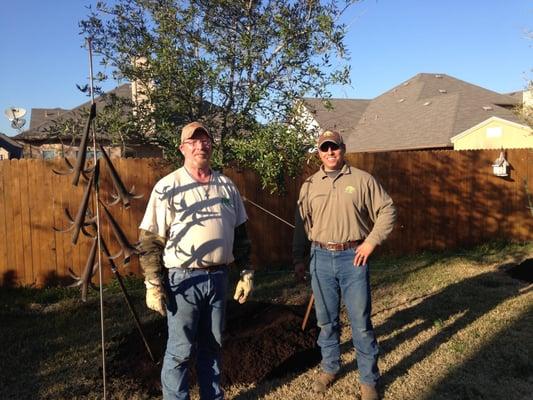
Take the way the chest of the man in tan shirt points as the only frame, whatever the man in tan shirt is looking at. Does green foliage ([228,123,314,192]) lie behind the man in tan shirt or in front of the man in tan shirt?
behind

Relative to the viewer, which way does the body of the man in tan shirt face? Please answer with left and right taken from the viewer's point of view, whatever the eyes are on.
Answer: facing the viewer

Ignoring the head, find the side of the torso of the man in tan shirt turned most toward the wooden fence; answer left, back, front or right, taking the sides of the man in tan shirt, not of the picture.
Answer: back

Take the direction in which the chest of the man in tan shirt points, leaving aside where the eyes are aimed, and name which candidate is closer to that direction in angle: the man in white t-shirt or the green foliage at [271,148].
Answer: the man in white t-shirt

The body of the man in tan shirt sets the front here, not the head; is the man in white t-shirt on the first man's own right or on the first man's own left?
on the first man's own right

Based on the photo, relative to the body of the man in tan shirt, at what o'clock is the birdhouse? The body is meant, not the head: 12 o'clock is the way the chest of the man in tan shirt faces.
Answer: The birdhouse is roughly at 7 o'clock from the man in tan shirt.

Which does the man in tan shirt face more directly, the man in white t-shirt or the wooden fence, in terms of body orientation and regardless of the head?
the man in white t-shirt
